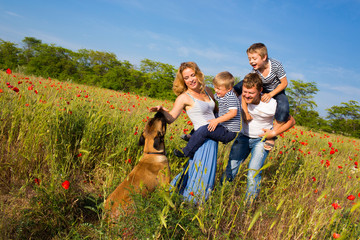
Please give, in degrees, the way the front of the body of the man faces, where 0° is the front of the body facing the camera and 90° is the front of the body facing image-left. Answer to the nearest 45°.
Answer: approximately 45°

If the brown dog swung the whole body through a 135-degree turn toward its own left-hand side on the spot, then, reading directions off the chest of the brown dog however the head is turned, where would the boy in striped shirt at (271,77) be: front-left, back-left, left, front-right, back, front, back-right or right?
back

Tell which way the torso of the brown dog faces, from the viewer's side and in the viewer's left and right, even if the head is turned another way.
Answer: facing away from the viewer and to the right of the viewer

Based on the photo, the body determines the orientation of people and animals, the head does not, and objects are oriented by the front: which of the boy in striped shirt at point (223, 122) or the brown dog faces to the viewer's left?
the boy in striped shirt

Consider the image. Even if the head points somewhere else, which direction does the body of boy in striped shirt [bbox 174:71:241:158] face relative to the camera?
to the viewer's left

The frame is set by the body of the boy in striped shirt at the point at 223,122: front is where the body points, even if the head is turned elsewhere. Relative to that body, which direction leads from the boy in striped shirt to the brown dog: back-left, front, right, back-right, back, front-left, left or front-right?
front

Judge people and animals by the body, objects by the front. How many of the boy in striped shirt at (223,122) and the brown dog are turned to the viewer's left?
1

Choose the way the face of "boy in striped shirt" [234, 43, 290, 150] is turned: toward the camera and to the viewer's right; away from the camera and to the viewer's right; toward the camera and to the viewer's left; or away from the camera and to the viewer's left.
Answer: toward the camera and to the viewer's left

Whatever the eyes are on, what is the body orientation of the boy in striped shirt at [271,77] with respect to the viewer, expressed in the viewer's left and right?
facing the viewer and to the left of the viewer
